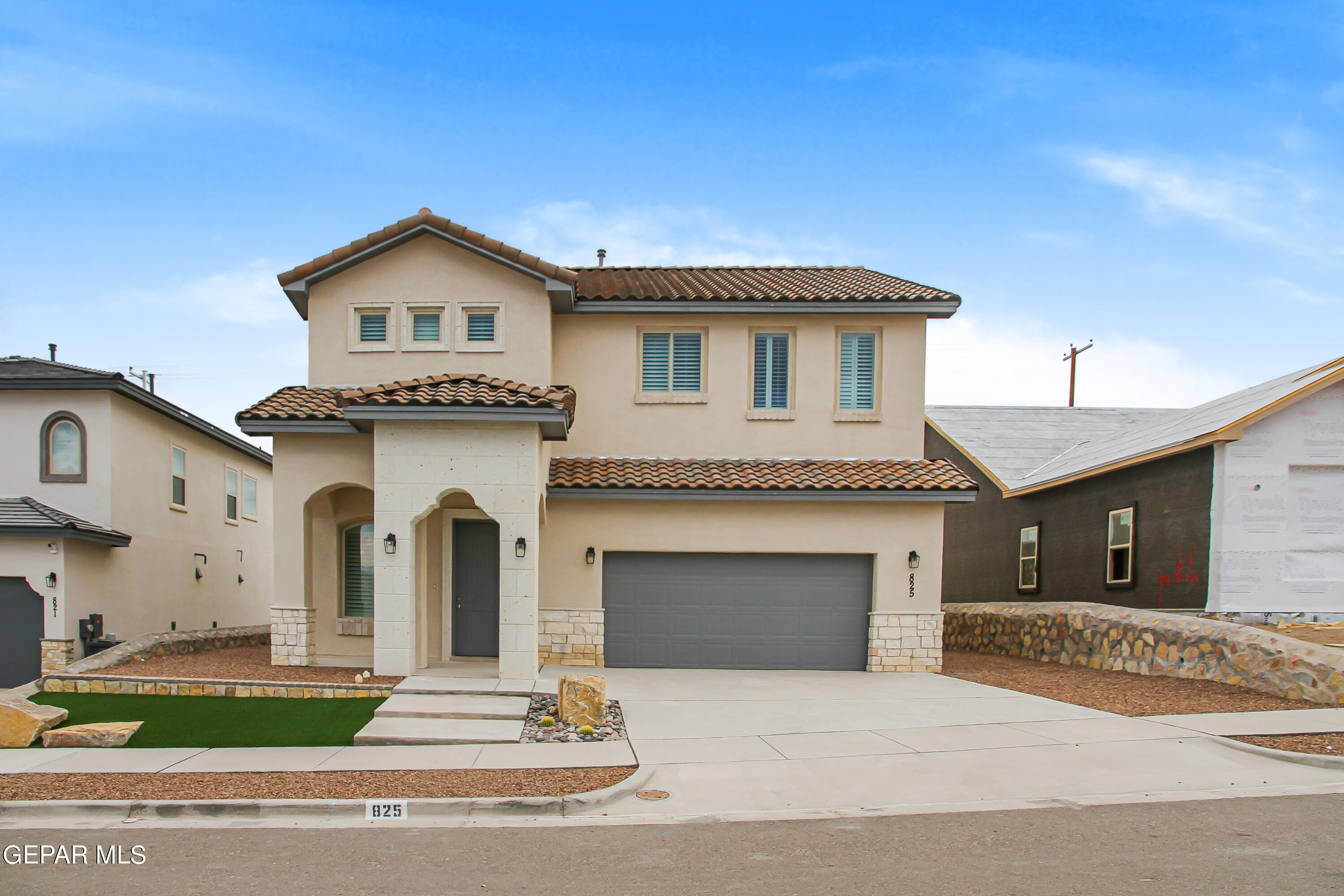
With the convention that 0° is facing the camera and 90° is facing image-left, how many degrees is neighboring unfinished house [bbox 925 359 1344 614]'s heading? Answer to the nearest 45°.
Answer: approximately 315°

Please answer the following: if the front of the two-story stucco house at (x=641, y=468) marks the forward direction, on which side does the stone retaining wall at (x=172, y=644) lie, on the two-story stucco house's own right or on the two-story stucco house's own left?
on the two-story stucco house's own right

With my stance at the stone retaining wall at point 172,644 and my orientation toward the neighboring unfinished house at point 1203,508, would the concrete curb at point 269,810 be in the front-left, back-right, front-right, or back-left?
front-right

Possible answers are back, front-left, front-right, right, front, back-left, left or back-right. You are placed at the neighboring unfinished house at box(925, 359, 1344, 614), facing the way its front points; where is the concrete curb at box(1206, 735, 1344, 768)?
front-right

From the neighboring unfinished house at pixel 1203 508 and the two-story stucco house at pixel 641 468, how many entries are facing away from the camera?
0

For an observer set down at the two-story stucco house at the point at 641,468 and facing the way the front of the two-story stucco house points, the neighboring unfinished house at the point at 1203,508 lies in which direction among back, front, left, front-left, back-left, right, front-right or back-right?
left

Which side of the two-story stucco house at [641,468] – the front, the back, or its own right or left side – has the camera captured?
front

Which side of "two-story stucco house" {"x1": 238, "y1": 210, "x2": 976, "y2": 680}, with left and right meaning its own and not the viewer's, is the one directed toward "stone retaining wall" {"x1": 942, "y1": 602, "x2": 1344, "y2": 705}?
left

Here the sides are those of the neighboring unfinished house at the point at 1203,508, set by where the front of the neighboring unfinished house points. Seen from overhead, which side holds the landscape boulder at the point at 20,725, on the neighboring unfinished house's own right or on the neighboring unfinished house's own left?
on the neighboring unfinished house's own right
